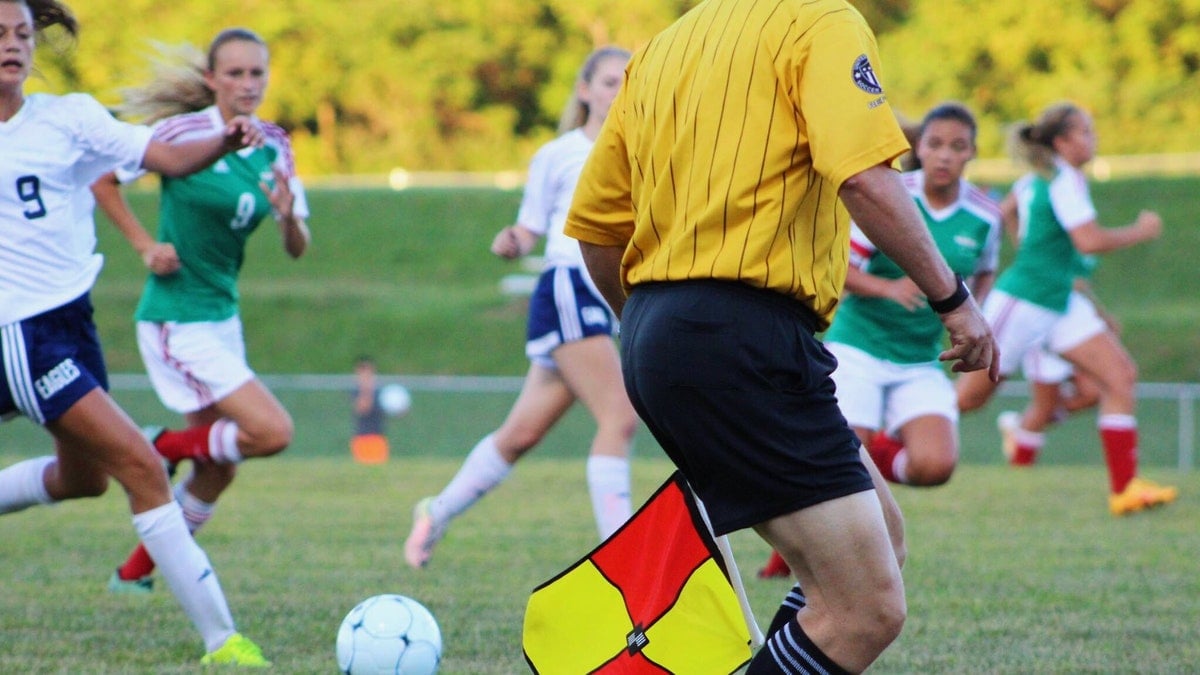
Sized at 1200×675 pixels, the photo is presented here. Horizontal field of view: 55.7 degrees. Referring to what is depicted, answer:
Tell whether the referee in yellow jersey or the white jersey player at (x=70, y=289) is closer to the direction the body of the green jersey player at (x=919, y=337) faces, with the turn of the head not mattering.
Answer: the referee in yellow jersey

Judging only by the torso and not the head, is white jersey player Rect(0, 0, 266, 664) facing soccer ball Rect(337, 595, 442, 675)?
yes

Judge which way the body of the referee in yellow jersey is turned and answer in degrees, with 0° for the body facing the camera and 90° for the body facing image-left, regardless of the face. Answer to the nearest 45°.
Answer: approximately 225°

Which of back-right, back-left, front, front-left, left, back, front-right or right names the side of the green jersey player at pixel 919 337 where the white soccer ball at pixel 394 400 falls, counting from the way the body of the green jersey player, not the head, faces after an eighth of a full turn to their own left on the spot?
back

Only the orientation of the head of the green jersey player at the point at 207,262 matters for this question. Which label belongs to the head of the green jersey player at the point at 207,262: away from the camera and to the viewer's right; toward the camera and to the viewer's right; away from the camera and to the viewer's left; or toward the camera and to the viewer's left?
toward the camera and to the viewer's right
